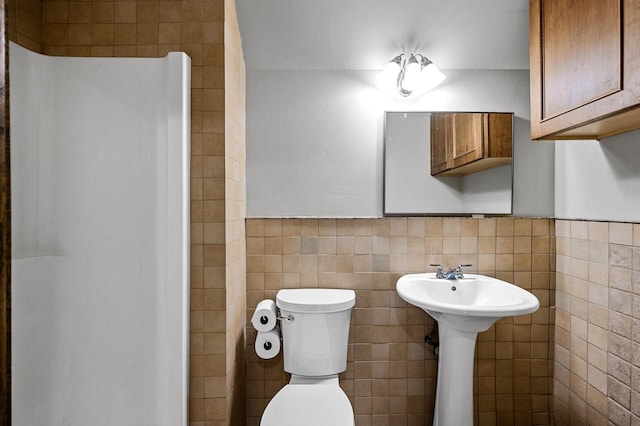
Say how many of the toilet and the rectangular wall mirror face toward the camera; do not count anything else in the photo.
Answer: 2

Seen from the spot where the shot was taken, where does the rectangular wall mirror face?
facing the viewer

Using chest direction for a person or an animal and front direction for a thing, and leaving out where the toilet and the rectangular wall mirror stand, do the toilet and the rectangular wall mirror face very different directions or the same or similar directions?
same or similar directions

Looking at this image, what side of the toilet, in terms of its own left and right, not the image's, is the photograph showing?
front

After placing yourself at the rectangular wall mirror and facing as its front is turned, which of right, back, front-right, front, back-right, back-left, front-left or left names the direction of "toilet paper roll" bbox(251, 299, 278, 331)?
front-right

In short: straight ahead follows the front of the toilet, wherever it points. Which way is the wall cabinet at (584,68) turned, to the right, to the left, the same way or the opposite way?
to the right

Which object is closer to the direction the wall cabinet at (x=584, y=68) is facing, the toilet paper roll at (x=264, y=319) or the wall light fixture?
the toilet paper roll

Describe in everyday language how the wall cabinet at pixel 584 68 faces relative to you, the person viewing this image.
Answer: facing the viewer and to the left of the viewer
